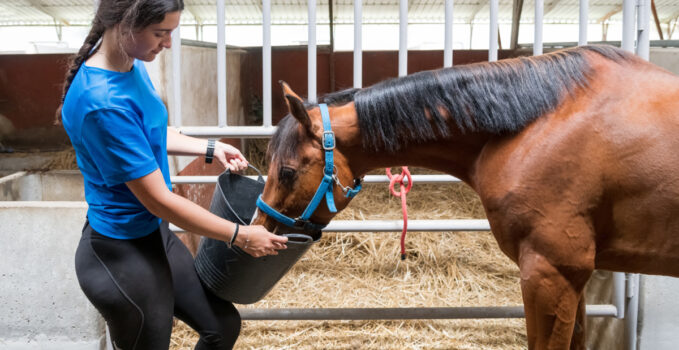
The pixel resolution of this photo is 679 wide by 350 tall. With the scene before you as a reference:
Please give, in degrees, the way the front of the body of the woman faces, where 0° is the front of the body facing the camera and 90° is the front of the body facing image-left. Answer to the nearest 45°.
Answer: approximately 270°

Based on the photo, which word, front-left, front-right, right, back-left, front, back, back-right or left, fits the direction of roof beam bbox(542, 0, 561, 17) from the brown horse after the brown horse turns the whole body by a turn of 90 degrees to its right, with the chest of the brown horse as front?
front

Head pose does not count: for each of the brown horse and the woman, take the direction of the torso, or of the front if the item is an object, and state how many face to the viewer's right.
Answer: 1

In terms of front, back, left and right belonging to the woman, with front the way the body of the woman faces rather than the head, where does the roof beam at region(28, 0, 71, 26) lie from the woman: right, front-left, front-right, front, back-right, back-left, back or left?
left

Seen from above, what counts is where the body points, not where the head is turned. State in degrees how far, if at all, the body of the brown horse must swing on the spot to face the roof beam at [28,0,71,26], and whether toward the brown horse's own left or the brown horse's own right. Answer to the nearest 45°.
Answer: approximately 45° to the brown horse's own right

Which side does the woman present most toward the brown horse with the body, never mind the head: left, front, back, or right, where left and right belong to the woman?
front

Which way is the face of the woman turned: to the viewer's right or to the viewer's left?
to the viewer's right

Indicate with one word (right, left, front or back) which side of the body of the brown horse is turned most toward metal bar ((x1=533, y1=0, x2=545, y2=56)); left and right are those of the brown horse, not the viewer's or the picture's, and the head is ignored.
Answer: right

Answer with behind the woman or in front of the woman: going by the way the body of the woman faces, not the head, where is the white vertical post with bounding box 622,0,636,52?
in front

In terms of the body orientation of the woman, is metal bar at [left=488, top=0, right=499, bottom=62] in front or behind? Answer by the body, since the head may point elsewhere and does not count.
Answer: in front

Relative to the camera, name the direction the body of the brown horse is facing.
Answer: to the viewer's left

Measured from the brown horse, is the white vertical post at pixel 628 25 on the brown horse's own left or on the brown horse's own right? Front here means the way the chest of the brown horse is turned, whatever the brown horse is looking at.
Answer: on the brown horse's own right

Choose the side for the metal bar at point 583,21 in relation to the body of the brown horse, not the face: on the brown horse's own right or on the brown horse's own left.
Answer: on the brown horse's own right
